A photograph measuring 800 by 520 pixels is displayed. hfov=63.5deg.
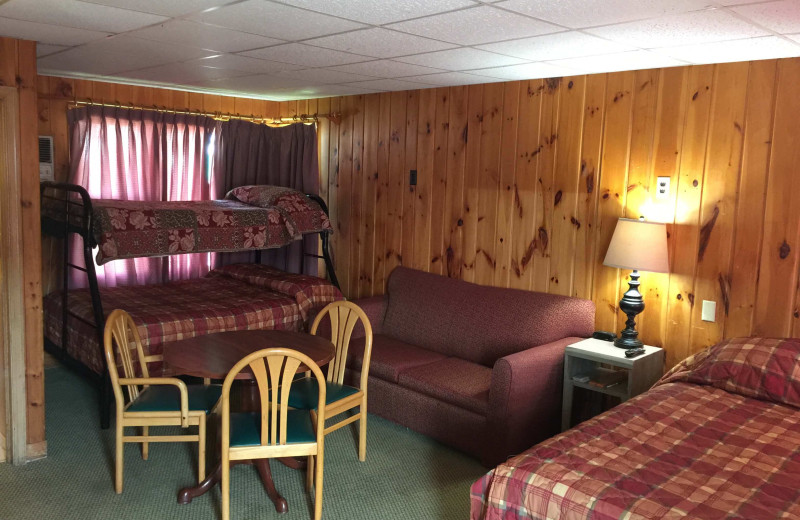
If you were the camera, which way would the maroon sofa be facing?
facing the viewer and to the left of the viewer

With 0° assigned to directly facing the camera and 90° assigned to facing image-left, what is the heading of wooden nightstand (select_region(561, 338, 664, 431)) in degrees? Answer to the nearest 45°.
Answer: approximately 45°

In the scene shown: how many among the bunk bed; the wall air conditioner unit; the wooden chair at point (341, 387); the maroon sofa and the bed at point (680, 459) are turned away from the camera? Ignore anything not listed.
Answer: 0

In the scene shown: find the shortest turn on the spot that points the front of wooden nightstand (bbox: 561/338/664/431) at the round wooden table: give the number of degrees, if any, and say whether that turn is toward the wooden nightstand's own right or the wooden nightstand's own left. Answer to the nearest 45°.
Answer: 0° — it already faces it

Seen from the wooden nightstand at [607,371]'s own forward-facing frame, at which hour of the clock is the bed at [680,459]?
The bed is roughly at 10 o'clock from the wooden nightstand.

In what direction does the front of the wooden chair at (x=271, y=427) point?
away from the camera

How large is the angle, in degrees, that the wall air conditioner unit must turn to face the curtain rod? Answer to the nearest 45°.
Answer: approximately 90° to its left

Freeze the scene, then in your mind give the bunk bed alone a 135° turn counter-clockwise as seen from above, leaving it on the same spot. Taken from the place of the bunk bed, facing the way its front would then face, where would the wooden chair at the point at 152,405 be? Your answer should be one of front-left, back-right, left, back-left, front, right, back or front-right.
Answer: right

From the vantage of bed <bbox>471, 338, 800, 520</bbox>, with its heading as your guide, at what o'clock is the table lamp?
The table lamp is roughly at 4 o'clock from the bed.

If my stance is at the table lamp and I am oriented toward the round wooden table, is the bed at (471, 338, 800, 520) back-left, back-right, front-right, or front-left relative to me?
front-left

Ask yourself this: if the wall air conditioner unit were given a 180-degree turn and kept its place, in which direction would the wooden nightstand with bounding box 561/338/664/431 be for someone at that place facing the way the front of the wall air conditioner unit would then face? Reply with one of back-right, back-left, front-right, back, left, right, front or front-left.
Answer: back-right

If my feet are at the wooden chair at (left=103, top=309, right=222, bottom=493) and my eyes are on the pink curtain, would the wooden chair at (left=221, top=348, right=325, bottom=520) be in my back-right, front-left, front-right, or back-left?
back-right

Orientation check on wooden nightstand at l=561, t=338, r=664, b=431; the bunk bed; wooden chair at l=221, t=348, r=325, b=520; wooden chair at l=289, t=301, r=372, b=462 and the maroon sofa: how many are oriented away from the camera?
1

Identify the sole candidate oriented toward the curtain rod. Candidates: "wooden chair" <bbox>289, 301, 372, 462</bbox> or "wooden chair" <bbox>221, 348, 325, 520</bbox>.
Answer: "wooden chair" <bbox>221, 348, 325, 520</bbox>

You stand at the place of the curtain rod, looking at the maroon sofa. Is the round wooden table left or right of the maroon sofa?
right

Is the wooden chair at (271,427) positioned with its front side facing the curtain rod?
yes

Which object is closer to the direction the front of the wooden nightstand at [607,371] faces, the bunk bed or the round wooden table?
the round wooden table

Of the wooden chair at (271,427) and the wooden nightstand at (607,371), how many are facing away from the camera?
1

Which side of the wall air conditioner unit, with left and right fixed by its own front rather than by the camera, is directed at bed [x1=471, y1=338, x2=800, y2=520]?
front

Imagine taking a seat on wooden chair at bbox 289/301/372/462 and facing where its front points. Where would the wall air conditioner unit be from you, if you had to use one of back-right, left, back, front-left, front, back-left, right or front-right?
right
